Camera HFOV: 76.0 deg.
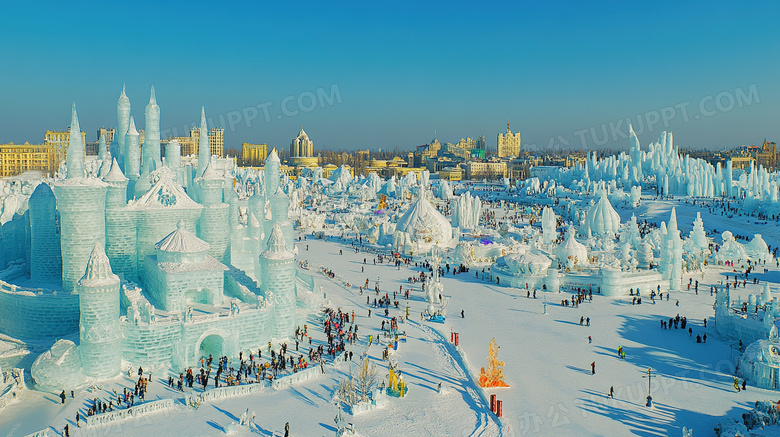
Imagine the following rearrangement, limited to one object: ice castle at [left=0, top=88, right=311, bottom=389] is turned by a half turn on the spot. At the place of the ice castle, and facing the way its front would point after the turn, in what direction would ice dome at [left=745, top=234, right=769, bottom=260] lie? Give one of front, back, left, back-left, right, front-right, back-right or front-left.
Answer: back-right

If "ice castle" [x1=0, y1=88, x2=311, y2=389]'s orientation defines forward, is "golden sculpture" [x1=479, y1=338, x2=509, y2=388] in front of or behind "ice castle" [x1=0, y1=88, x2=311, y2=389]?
in front

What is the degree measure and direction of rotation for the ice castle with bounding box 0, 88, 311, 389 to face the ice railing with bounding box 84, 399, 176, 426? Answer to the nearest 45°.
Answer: approximately 45° to its right

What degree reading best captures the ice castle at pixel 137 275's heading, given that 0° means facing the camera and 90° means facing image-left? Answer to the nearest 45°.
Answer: approximately 315°

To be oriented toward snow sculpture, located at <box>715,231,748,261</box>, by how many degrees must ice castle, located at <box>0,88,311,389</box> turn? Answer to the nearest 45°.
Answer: approximately 45° to its left

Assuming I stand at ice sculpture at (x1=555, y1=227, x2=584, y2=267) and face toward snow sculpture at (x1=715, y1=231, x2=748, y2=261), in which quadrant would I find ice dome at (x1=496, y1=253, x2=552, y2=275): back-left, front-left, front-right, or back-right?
back-right

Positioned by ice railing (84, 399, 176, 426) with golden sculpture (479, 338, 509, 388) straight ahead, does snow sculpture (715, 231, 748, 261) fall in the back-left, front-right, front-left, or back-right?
front-left

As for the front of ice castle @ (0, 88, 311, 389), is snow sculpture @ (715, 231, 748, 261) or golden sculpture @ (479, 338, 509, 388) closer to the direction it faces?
the golden sculpture

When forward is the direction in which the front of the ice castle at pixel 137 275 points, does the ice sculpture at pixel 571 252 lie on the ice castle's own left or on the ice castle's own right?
on the ice castle's own left

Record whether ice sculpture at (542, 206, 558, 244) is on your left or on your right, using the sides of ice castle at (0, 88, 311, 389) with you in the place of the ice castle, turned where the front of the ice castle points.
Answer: on your left

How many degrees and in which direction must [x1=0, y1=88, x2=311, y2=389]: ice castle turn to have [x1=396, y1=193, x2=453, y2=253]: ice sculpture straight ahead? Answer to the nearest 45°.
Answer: approximately 90° to its left

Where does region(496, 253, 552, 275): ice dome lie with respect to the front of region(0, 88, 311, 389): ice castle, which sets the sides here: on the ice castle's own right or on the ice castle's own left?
on the ice castle's own left
